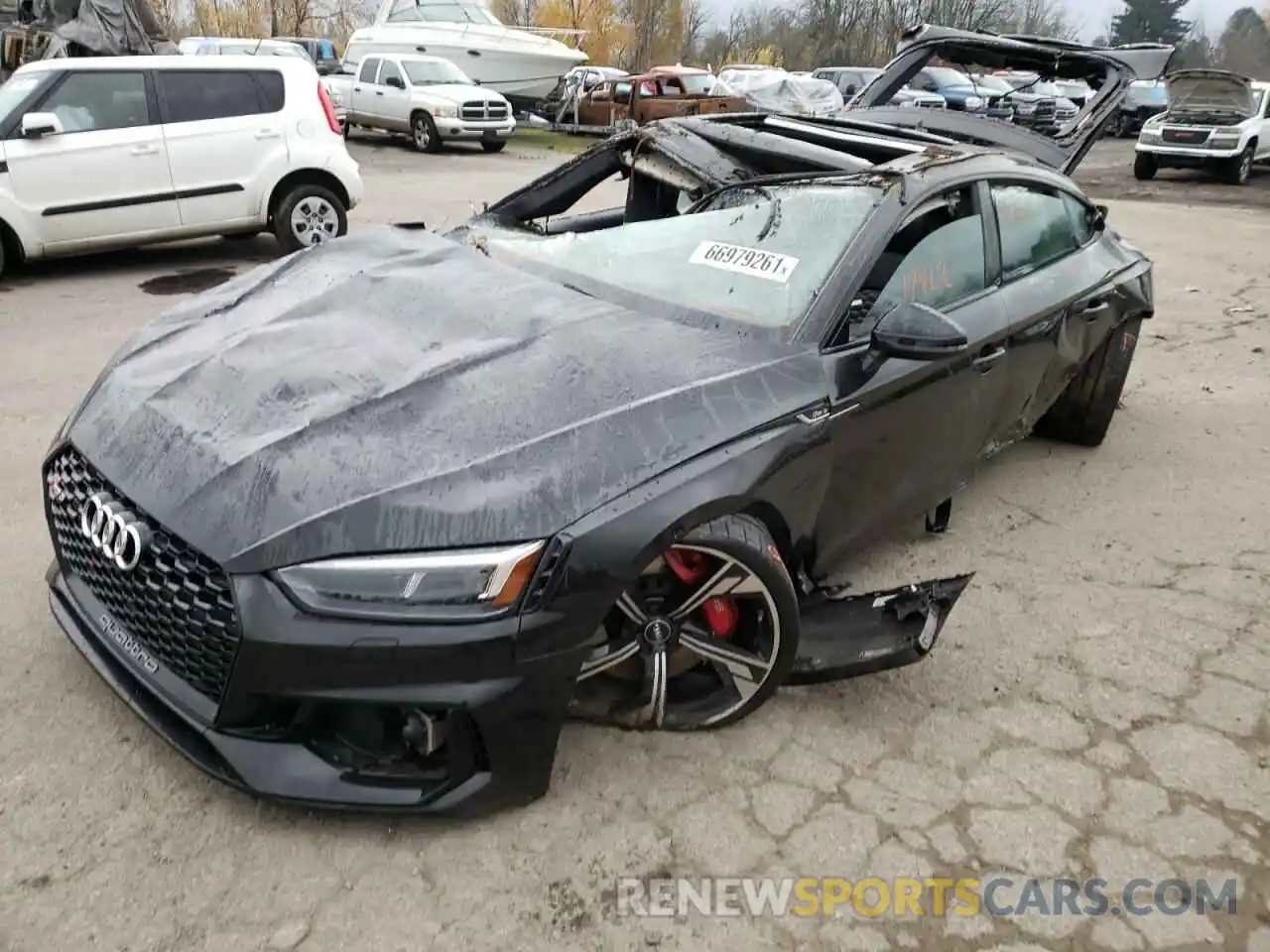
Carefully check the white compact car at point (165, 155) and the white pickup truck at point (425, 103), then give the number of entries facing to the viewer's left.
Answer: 1

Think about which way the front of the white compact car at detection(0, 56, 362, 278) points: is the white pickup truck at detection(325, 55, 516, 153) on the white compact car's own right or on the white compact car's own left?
on the white compact car's own right

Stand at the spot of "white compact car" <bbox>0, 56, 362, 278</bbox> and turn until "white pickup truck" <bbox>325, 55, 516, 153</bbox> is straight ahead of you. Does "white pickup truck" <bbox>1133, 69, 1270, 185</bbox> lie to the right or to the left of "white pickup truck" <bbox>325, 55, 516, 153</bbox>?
right

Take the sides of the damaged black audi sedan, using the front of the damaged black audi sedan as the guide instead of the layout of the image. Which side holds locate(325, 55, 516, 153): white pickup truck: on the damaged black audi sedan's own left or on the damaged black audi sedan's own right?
on the damaged black audi sedan's own right

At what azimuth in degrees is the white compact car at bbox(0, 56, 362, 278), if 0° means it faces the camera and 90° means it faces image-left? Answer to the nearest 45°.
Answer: approximately 90°

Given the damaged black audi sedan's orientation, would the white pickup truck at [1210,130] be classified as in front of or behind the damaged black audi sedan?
behind

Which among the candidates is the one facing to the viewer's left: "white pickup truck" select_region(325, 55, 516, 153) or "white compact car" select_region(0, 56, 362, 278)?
the white compact car

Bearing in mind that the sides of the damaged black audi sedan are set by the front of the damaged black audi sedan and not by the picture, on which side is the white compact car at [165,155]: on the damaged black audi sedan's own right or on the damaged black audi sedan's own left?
on the damaged black audi sedan's own right

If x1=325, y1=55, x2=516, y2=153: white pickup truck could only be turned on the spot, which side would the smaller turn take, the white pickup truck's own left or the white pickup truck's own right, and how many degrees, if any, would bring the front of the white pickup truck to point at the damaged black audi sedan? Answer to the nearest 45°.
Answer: approximately 45° to the white pickup truck's own right

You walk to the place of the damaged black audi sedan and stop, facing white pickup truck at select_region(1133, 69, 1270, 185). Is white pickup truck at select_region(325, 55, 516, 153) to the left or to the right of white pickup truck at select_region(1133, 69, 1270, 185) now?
left

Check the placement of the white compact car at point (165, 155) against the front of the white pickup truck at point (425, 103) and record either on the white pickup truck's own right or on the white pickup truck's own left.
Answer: on the white pickup truck's own right

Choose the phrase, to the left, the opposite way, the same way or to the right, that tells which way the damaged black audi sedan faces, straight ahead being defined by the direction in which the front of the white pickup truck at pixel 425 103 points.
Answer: to the right
